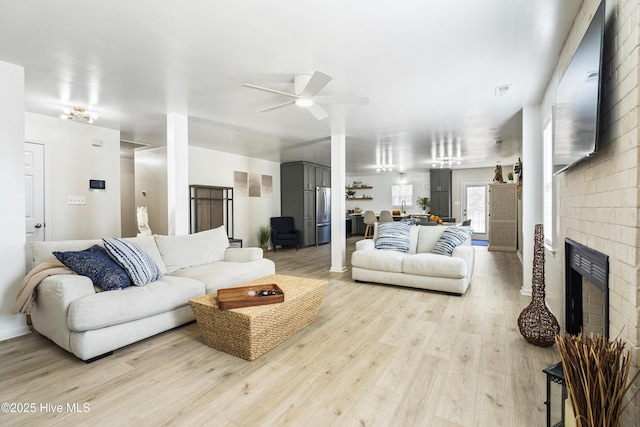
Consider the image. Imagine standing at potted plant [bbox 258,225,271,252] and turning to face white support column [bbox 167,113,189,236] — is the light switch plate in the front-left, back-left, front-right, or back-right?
front-right

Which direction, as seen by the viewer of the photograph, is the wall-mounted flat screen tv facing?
facing to the left of the viewer

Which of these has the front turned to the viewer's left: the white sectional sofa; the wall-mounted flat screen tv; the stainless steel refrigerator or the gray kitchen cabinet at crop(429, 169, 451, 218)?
the wall-mounted flat screen tv

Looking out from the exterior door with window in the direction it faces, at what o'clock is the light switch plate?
The light switch plate is roughly at 1 o'clock from the exterior door with window.

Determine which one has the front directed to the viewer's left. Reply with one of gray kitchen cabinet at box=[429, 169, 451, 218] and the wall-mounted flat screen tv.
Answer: the wall-mounted flat screen tv

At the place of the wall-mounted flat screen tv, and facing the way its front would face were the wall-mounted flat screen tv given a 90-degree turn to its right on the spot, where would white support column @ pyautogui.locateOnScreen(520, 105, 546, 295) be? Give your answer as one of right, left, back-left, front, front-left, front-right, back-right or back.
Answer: front

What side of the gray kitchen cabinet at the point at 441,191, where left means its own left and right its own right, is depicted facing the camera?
front

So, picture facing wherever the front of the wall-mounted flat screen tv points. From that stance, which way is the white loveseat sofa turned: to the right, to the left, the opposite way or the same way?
to the left

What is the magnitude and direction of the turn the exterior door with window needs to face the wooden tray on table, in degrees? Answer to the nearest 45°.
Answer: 0° — it already faces it

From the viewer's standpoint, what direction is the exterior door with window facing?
toward the camera

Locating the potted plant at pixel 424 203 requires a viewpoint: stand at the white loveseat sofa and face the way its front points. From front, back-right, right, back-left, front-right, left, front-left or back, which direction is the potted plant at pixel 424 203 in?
back

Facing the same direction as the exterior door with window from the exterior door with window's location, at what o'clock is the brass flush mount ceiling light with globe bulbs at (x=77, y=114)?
The brass flush mount ceiling light with globe bulbs is roughly at 1 o'clock from the exterior door with window.

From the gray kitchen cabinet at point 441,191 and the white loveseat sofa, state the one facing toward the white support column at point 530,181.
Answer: the gray kitchen cabinet
